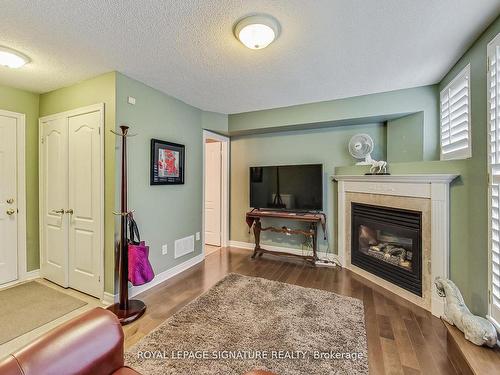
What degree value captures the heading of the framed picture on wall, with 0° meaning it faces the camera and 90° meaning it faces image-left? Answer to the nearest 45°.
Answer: approximately 315°

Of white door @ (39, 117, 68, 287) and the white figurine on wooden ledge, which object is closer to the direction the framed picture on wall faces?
the white figurine on wooden ledge

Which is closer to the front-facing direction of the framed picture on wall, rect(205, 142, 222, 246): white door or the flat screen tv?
the flat screen tv

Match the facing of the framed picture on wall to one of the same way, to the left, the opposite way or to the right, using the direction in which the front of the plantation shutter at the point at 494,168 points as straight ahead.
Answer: the opposite way

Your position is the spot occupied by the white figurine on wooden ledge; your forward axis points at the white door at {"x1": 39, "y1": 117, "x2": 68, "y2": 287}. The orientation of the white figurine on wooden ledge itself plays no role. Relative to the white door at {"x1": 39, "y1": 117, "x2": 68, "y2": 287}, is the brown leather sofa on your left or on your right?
left

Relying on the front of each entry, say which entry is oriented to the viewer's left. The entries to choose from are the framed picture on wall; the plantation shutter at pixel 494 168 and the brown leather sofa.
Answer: the plantation shutter

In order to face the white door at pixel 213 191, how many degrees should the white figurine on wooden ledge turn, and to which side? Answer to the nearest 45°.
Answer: approximately 45° to its left

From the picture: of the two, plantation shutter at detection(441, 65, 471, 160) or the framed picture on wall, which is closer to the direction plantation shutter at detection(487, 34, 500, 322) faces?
the framed picture on wall

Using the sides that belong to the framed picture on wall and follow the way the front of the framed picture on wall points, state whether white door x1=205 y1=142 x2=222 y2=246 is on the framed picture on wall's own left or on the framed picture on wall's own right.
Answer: on the framed picture on wall's own left

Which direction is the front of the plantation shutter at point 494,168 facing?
to the viewer's left

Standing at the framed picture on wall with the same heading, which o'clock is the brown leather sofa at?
The brown leather sofa is roughly at 2 o'clock from the framed picture on wall.
